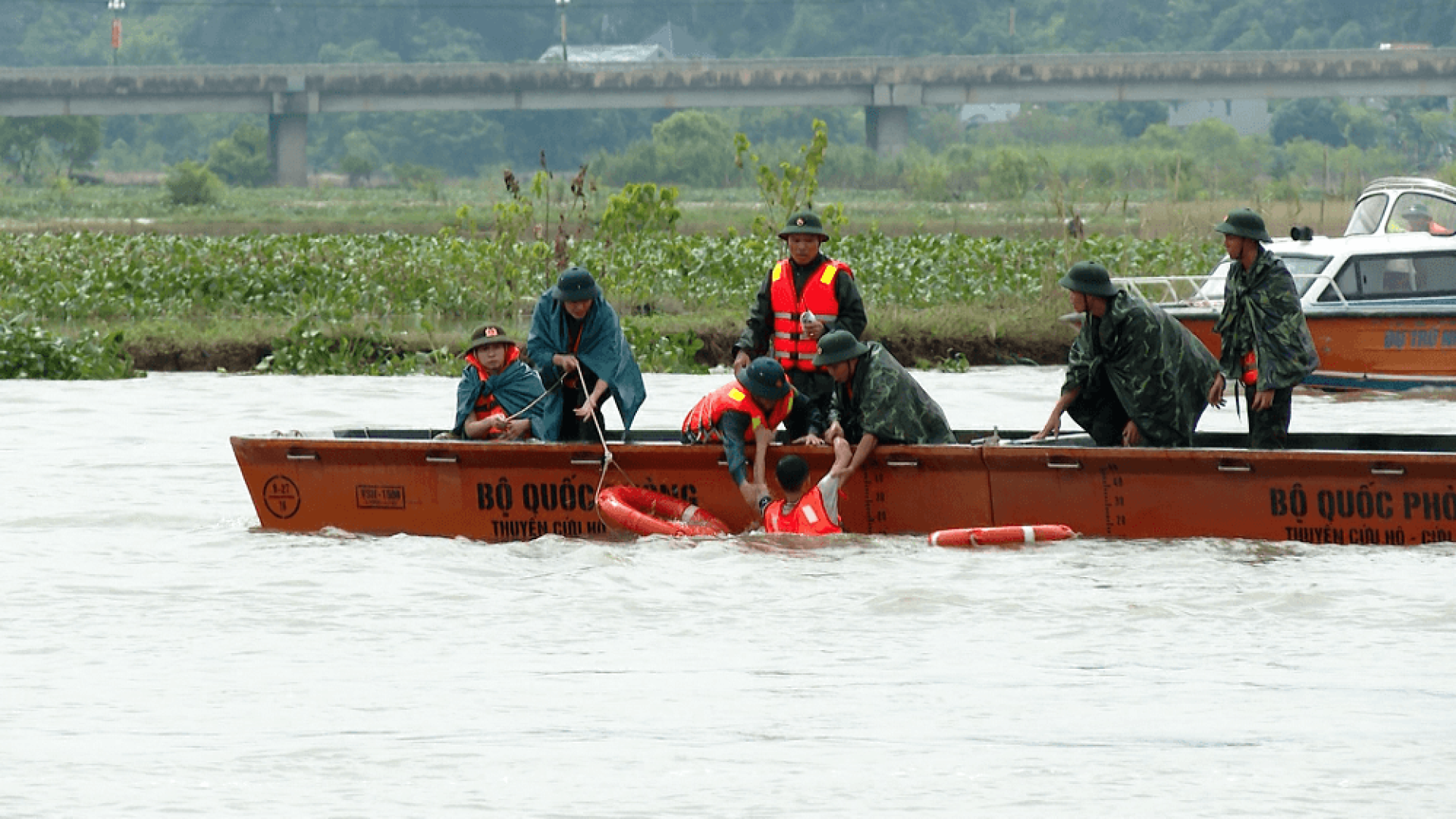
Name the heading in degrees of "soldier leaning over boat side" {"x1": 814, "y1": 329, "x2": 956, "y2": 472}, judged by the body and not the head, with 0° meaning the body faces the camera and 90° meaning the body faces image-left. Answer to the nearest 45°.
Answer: approximately 45°

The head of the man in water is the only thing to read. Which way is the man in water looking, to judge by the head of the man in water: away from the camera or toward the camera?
away from the camera

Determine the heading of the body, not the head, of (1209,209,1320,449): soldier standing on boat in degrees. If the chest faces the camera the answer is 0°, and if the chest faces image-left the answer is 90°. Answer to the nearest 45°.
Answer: approximately 45°

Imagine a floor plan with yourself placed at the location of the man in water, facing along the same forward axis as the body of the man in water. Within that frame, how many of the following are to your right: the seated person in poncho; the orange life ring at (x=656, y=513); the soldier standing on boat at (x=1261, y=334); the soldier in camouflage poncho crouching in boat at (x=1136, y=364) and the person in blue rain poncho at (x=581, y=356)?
2

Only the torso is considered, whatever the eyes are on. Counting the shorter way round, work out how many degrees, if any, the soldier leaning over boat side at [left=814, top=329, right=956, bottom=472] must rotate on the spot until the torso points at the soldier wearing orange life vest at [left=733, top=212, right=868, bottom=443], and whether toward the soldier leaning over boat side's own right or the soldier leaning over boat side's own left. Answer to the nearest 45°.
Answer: approximately 90° to the soldier leaning over boat side's own right

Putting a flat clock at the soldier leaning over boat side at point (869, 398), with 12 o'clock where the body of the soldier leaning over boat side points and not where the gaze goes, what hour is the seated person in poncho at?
The seated person in poncho is roughly at 2 o'clock from the soldier leaning over boat side.

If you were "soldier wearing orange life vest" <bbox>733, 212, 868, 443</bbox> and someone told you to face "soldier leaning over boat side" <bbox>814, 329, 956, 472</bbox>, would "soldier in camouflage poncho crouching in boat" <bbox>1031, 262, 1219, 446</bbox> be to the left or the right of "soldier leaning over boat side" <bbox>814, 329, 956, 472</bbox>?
left

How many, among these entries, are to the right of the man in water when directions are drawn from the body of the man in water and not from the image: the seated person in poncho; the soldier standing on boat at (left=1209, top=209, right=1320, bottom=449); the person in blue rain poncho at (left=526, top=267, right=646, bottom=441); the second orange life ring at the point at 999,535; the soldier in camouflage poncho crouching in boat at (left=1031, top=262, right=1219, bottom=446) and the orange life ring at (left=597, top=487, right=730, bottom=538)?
3

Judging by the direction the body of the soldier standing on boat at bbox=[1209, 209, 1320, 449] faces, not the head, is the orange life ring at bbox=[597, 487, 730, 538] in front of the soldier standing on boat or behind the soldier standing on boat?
in front

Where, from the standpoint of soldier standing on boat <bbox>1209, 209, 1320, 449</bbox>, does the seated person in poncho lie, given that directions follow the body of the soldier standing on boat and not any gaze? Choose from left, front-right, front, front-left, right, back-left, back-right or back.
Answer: front-right

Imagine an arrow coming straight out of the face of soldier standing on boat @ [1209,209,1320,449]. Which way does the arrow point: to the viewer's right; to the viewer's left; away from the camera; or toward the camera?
to the viewer's left

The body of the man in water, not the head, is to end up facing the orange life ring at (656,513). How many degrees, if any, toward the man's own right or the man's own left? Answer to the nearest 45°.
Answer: approximately 45° to the man's own left

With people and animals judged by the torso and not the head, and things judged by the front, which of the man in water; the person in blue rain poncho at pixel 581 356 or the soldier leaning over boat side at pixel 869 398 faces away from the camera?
the man in water
